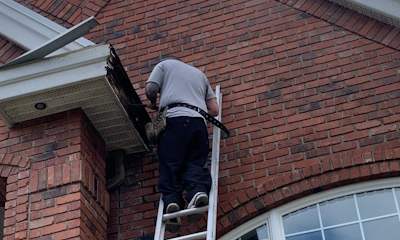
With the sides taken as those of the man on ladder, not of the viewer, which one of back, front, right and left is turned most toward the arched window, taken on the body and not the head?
right

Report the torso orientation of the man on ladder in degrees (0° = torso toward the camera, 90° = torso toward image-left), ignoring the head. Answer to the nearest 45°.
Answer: approximately 180°
